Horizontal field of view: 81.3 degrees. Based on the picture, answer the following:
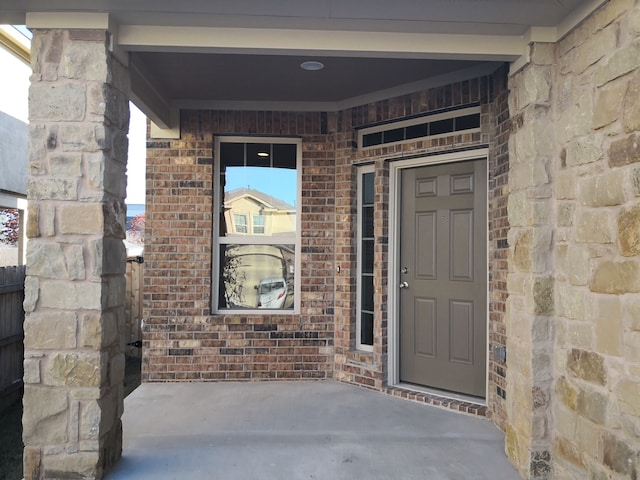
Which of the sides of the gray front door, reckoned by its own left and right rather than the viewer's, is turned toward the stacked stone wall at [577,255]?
left

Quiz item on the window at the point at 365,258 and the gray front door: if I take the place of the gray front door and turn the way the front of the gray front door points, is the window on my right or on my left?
on my right

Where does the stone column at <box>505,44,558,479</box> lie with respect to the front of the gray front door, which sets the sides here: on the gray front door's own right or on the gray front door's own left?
on the gray front door's own left

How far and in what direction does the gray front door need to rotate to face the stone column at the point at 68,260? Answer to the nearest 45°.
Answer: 0° — it already faces it

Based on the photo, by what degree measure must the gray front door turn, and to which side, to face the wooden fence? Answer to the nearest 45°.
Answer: approximately 45° to its right
